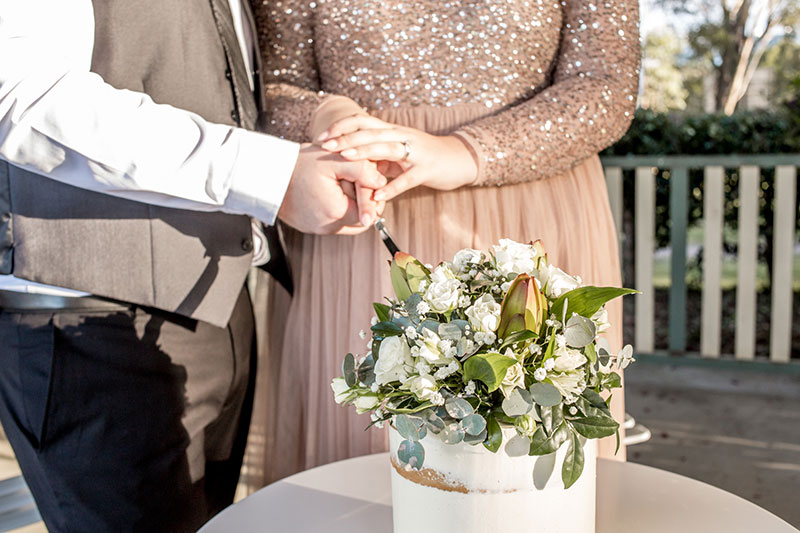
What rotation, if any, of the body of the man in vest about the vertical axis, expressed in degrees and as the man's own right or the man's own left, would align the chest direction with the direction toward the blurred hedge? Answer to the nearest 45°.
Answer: approximately 90° to the man's own left

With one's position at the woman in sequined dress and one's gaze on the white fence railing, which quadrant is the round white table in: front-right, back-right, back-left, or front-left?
back-right

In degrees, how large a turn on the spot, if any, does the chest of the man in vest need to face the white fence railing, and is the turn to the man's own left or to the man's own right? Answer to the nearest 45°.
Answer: approximately 90° to the man's own left

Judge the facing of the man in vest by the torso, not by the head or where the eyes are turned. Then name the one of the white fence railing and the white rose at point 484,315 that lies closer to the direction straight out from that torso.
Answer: the white rose

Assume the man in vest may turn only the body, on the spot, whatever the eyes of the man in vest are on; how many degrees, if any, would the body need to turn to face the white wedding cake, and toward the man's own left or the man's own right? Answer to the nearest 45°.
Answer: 0° — they already face it

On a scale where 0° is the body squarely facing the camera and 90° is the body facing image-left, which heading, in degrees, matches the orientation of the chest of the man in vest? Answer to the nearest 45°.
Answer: approximately 315°

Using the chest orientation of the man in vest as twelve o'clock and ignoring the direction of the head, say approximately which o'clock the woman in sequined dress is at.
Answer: The woman in sequined dress is roughly at 10 o'clock from the man in vest.

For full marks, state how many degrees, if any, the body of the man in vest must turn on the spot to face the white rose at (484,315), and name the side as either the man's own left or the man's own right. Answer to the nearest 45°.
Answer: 0° — they already face it

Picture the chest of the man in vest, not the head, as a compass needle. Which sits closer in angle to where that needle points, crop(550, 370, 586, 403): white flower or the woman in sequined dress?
the white flower
